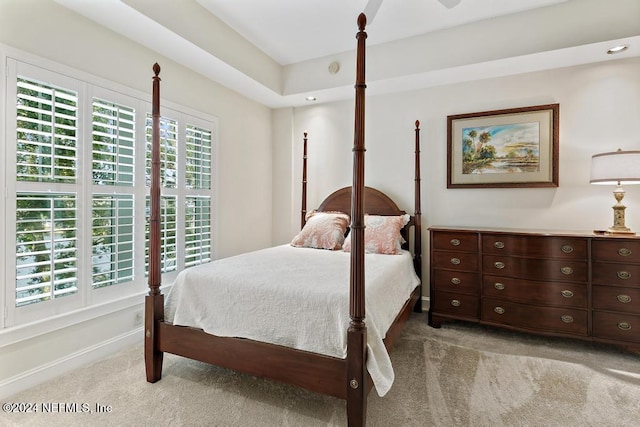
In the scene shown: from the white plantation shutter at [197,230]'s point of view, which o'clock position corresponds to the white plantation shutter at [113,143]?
the white plantation shutter at [113,143] is roughly at 3 o'clock from the white plantation shutter at [197,230].

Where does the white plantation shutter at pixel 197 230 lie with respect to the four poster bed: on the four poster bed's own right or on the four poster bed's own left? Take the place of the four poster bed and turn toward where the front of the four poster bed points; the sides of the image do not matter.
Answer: on the four poster bed's own right

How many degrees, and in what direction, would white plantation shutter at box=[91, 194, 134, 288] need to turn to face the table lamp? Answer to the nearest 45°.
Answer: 0° — it already faces it

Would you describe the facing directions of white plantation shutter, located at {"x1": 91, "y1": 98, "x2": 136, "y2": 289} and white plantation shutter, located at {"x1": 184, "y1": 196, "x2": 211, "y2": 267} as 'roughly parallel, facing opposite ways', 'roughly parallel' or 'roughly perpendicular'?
roughly parallel

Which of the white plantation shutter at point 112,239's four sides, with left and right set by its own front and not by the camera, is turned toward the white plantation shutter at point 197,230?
left

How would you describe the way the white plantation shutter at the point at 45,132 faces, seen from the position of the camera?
facing the viewer and to the right of the viewer

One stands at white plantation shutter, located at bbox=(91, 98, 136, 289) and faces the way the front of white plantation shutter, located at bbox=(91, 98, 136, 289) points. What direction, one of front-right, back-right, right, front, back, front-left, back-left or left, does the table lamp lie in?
front

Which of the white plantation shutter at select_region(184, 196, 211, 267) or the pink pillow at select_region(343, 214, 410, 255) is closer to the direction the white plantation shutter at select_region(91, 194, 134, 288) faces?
the pink pillow

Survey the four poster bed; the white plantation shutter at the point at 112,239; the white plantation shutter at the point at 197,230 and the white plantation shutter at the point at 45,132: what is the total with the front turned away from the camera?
0

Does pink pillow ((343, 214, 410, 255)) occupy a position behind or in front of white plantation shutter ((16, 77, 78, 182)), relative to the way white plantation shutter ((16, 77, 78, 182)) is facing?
in front

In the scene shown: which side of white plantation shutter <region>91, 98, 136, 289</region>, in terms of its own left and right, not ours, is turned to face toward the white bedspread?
front

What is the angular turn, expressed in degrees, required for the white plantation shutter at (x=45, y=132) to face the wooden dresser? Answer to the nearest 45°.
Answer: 0° — it already faces it
